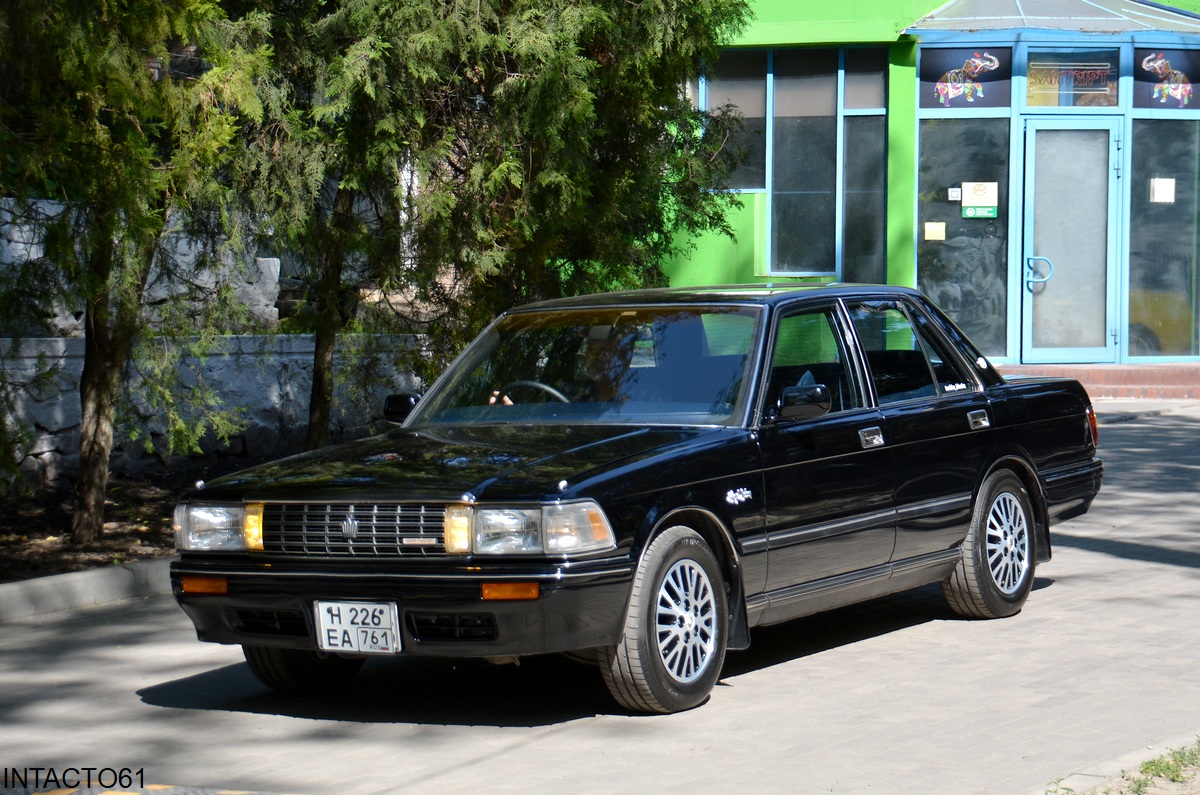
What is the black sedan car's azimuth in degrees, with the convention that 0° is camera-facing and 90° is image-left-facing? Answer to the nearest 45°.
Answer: approximately 45°

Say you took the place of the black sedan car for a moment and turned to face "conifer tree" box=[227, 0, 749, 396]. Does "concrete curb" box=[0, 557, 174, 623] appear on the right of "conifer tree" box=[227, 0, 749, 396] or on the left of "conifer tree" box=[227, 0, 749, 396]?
left

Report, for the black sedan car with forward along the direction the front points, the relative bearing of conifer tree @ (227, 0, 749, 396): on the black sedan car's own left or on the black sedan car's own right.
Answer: on the black sedan car's own right

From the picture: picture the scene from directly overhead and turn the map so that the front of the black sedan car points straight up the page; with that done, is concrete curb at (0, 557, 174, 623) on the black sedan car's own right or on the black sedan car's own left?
on the black sedan car's own right

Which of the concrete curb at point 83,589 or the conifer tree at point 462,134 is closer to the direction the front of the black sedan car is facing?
the concrete curb

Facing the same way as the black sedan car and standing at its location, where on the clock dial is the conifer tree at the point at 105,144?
The conifer tree is roughly at 3 o'clock from the black sedan car.
